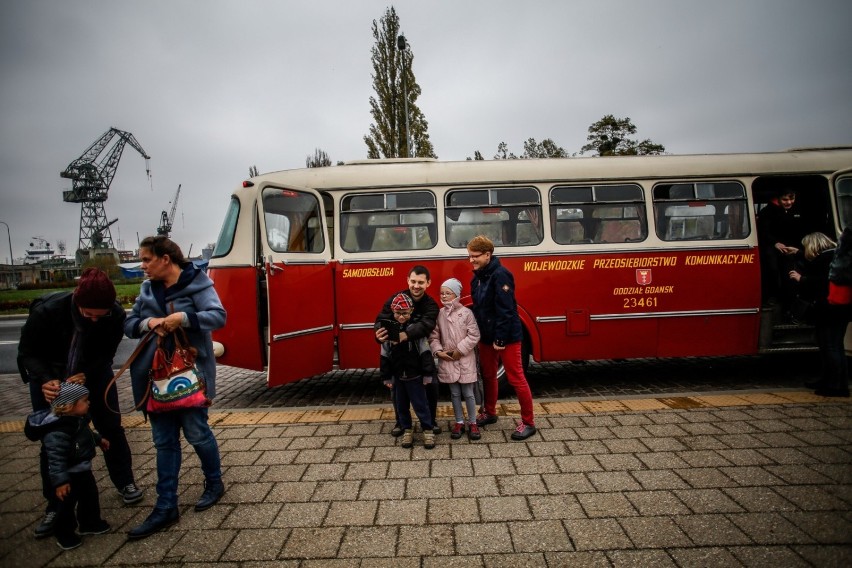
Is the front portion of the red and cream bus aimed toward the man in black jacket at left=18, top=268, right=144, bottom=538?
no

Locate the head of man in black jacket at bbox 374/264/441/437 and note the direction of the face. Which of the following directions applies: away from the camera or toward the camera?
toward the camera

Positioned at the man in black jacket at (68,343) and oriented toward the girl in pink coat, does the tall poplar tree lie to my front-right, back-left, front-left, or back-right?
front-left

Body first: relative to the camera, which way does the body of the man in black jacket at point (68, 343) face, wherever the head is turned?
toward the camera

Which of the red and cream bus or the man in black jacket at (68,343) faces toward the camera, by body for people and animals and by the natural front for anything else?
the man in black jacket

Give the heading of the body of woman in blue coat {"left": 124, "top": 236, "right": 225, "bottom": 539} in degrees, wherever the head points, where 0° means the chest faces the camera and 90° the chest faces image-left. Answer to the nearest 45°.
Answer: approximately 45°

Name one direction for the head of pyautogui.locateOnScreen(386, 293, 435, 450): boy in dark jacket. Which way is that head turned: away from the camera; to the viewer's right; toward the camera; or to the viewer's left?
toward the camera

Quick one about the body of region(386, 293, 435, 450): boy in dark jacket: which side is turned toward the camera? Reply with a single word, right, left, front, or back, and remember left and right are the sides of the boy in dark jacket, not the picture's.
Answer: front

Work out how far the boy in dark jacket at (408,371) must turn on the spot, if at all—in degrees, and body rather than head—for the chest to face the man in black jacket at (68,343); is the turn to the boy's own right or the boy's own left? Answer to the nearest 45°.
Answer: approximately 45° to the boy's own right

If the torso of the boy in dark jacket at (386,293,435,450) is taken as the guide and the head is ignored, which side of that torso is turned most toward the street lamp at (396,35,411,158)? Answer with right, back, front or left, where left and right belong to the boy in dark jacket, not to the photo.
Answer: back

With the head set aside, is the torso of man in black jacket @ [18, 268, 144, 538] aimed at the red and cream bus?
no

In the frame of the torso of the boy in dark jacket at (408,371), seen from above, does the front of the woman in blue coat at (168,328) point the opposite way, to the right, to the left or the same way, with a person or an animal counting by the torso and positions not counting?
the same way

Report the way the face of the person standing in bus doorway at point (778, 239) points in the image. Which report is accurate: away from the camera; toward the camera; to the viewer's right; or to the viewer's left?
toward the camera

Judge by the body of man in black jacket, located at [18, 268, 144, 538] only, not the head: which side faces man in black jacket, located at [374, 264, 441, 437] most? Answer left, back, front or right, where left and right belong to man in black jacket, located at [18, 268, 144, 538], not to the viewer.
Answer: left
